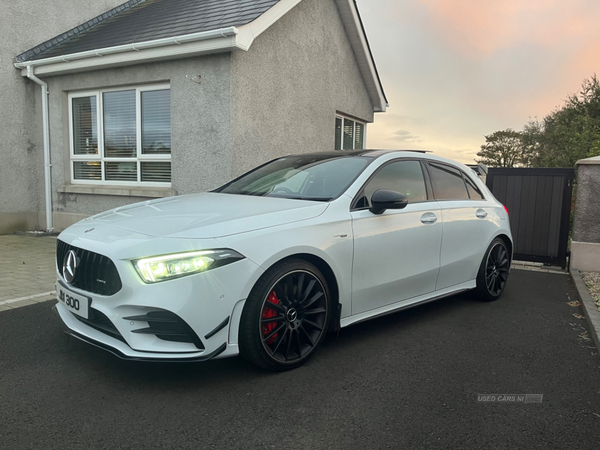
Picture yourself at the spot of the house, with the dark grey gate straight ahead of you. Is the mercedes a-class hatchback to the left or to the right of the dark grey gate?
right

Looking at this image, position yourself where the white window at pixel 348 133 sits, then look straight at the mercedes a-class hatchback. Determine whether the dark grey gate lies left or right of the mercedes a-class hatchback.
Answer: left

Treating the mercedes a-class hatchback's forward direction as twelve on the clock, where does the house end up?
The house is roughly at 4 o'clock from the mercedes a-class hatchback.

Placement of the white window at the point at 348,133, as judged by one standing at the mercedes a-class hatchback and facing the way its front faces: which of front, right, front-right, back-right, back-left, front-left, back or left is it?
back-right

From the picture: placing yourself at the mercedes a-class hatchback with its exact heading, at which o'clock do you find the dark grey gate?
The dark grey gate is roughly at 6 o'clock from the mercedes a-class hatchback.

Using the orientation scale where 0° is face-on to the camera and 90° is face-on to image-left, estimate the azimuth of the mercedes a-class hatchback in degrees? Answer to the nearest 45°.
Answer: approximately 45°

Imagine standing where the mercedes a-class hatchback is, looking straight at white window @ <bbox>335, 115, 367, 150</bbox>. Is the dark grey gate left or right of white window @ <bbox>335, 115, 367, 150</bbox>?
right
